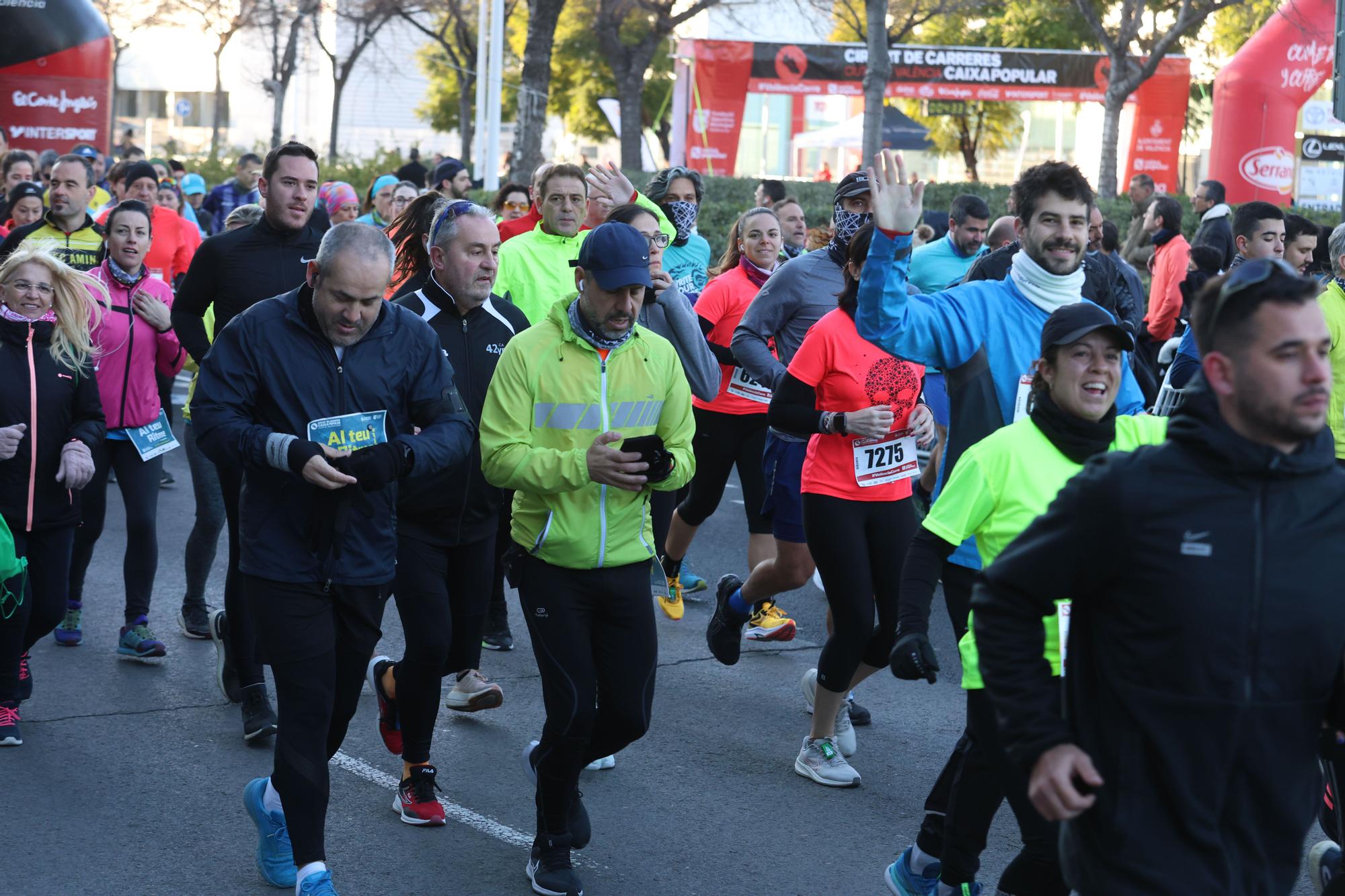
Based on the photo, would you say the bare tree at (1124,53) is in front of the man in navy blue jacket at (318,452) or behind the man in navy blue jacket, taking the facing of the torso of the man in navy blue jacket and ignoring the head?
behind

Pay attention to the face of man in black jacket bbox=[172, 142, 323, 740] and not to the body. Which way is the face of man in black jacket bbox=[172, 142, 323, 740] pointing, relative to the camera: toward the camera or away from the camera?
toward the camera

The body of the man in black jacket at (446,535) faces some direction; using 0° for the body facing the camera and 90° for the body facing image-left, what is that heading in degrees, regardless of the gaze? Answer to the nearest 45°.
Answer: approximately 315°

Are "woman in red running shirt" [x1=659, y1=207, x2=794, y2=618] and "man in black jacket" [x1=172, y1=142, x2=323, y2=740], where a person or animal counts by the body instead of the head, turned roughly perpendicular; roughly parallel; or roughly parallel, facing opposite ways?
roughly parallel

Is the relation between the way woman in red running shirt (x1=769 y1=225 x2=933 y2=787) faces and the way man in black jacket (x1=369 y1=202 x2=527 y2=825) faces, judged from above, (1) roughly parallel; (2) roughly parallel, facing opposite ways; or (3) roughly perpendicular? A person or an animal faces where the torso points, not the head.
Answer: roughly parallel

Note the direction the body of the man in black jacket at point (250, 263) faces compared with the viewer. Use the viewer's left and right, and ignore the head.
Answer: facing the viewer and to the right of the viewer

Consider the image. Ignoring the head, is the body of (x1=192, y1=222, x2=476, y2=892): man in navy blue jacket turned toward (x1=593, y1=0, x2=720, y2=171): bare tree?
no

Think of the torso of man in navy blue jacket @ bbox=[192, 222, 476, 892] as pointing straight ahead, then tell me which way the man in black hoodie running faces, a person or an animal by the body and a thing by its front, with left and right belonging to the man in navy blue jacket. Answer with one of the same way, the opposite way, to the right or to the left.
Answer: the same way

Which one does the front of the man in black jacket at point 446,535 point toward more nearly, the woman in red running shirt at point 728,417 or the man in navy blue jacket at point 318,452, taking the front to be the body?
the man in navy blue jacket

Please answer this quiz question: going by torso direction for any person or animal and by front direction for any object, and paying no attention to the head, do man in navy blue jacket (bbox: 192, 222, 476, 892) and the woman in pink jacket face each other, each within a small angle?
no

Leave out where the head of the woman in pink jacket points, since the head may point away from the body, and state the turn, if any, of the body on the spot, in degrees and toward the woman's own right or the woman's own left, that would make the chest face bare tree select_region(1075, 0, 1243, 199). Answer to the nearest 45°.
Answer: approximately 135° to the woman's own left

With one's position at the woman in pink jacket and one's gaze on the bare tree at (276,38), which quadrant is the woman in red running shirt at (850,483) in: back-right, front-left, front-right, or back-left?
back-right

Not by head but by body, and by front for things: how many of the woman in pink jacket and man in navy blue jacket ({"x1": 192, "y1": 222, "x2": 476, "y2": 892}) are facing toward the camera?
2

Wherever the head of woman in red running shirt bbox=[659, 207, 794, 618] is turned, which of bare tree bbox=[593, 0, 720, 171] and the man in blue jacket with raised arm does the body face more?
the man in blue jacket with raised arm

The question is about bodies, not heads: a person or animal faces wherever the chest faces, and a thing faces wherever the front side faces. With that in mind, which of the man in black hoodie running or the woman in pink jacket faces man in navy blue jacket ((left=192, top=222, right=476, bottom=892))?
the woman in pink jacket

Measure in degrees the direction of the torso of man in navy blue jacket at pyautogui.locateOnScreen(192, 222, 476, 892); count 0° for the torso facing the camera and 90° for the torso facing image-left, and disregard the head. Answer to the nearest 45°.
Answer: approximately 0°

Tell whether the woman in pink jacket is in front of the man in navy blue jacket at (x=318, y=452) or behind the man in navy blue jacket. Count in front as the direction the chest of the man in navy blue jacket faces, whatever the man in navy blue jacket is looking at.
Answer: behind

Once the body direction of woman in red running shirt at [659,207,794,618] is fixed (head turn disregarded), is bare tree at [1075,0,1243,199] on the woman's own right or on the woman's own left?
on the woman's own left

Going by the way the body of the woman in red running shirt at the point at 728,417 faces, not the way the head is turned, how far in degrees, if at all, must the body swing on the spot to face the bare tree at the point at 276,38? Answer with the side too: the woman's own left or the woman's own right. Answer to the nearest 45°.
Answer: approximately 135° to the woman's own left

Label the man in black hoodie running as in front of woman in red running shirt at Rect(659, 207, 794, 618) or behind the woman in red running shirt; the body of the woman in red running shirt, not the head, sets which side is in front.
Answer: in front

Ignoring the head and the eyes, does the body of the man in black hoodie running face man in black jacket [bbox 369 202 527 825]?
no
